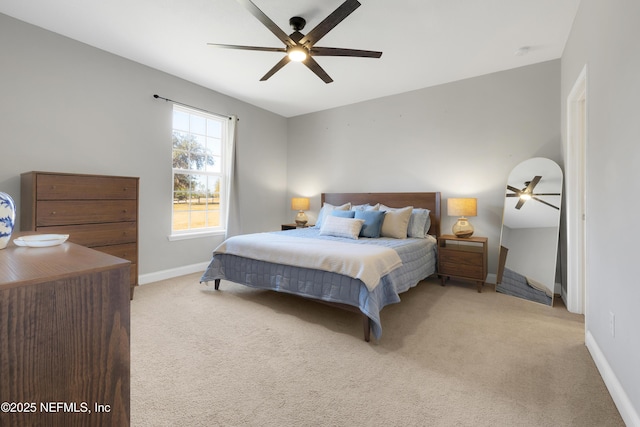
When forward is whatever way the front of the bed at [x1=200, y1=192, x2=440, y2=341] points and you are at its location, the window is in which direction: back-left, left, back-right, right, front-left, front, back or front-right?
right

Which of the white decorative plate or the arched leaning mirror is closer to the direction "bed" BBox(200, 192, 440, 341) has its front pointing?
the white decorative plate

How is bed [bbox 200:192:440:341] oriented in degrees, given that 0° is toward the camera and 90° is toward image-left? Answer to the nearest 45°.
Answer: approximately 45°

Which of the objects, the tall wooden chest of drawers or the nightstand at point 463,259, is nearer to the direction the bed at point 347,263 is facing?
the tall wooden chest of drawers

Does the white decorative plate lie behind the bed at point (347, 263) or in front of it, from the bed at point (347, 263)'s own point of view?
in front

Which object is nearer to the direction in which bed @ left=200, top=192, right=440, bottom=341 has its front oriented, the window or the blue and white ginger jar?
the blue and white ginger jar
